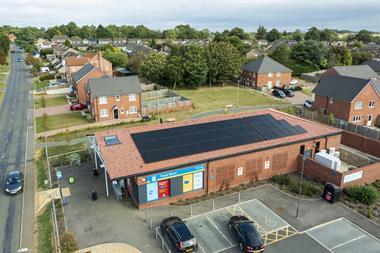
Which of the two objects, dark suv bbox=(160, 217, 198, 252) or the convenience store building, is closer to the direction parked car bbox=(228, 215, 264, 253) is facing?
the convenience store building

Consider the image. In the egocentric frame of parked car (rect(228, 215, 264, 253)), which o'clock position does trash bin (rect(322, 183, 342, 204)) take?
The trash bin is roughly at 3 o'clock from the parked car.

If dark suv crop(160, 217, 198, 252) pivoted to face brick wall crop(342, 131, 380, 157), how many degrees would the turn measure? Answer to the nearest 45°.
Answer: approximately 90° to its right

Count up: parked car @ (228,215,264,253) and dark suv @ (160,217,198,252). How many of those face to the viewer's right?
0

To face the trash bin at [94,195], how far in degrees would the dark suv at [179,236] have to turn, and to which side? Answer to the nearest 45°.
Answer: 0° — it already faces it

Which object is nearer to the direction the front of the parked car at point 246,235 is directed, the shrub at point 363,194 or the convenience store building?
the convenience store building

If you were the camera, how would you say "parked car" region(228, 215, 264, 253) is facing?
facing away from the viewer and to the left of the viewer

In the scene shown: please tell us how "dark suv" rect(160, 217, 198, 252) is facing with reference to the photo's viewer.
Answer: facing away from the viewer and to the left of the viewer

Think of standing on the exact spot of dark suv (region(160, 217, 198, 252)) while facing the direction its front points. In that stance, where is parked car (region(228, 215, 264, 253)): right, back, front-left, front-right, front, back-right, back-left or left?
back-right

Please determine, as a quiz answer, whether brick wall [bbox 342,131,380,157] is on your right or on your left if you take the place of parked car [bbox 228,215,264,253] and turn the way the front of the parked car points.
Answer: on your right

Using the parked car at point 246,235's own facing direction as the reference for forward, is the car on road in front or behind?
in front

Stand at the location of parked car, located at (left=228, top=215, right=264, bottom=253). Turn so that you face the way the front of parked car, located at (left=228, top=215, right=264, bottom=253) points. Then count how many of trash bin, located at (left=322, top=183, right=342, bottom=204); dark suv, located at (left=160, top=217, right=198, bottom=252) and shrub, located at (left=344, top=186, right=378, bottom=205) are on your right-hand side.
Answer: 2

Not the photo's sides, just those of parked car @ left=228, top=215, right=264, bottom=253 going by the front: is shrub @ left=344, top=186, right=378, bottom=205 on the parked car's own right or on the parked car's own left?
on the parked car's own right
